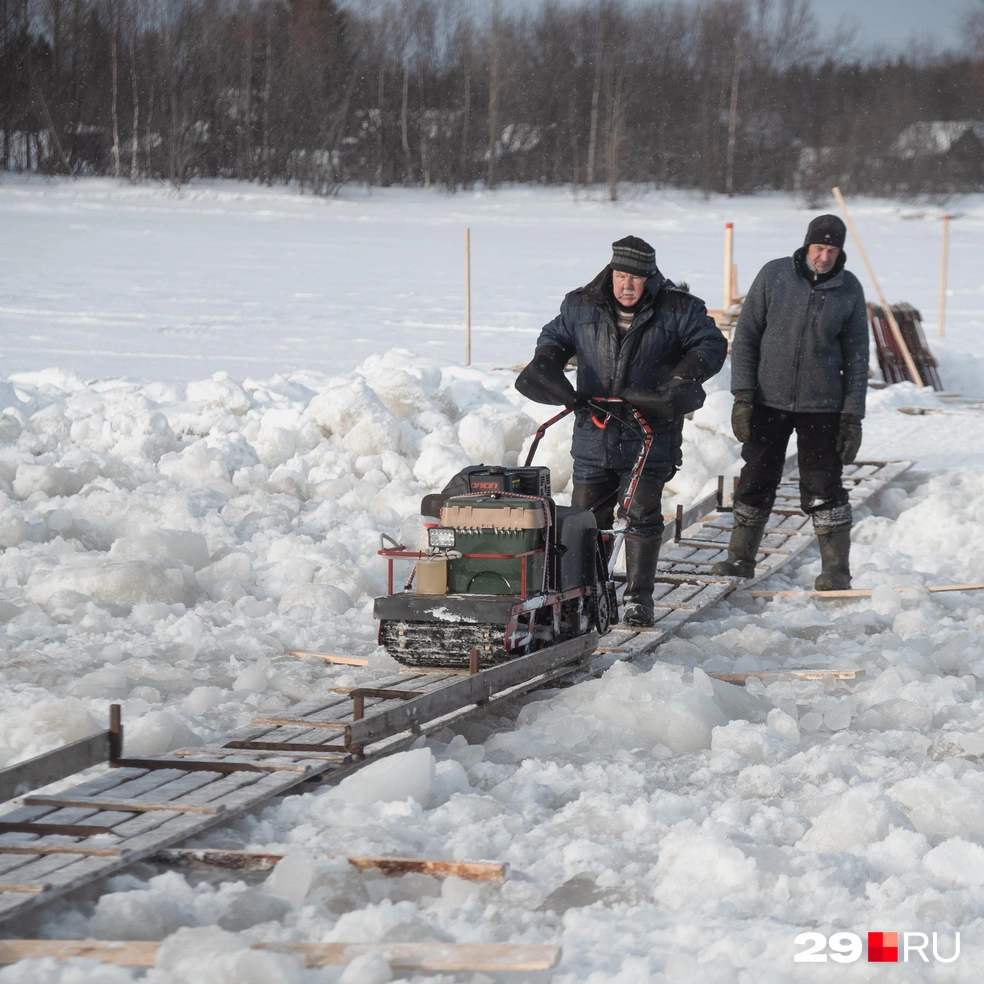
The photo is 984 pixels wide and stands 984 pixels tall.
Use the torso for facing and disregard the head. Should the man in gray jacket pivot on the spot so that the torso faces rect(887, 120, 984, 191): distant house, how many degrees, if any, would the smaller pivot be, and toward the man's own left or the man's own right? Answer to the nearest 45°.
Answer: approximately 180°

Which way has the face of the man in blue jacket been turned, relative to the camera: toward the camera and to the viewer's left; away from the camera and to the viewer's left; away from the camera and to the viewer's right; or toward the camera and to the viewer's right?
toward the camera and to the viewer's left

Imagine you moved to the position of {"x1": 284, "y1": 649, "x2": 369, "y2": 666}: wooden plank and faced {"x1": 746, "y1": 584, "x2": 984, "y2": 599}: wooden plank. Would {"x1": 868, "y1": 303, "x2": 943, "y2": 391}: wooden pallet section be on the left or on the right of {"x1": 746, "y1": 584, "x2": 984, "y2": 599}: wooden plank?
left

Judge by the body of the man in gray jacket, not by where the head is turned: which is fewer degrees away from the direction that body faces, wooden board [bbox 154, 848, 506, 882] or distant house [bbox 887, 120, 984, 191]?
the wooden board

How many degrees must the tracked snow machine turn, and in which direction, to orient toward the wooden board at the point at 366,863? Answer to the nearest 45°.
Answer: approximately 45° to its left

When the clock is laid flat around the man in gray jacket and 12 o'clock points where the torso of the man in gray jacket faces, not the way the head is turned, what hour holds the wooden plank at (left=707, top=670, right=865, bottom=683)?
The wooden plank is roughly at 12 o'clock from the man in gray jacket.

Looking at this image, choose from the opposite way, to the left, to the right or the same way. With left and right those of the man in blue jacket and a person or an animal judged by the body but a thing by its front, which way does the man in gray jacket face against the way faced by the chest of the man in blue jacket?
the same way

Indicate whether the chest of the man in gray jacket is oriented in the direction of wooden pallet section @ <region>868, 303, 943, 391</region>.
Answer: no

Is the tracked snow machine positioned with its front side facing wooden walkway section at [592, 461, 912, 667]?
no

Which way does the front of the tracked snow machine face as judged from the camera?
facing the viewer and to the left of the viewer

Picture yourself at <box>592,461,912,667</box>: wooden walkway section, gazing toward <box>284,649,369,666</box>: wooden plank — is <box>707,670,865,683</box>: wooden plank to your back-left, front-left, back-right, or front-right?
front-left

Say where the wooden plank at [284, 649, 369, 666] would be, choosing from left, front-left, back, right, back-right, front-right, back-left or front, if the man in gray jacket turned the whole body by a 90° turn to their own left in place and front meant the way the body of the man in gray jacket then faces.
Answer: back-right

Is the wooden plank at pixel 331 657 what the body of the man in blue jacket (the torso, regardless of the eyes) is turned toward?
no

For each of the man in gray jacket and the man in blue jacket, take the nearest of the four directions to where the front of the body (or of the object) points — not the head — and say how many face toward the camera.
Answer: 2

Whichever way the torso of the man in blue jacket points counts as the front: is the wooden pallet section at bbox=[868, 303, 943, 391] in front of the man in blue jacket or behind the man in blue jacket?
behind

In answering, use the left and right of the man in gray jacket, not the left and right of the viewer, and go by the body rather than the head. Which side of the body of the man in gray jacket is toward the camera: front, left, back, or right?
front

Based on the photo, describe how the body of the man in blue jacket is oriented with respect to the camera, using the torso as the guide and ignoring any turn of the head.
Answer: toward the camera

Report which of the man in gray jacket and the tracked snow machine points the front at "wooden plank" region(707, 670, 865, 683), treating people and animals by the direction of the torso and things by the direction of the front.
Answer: the man in gray jacket
